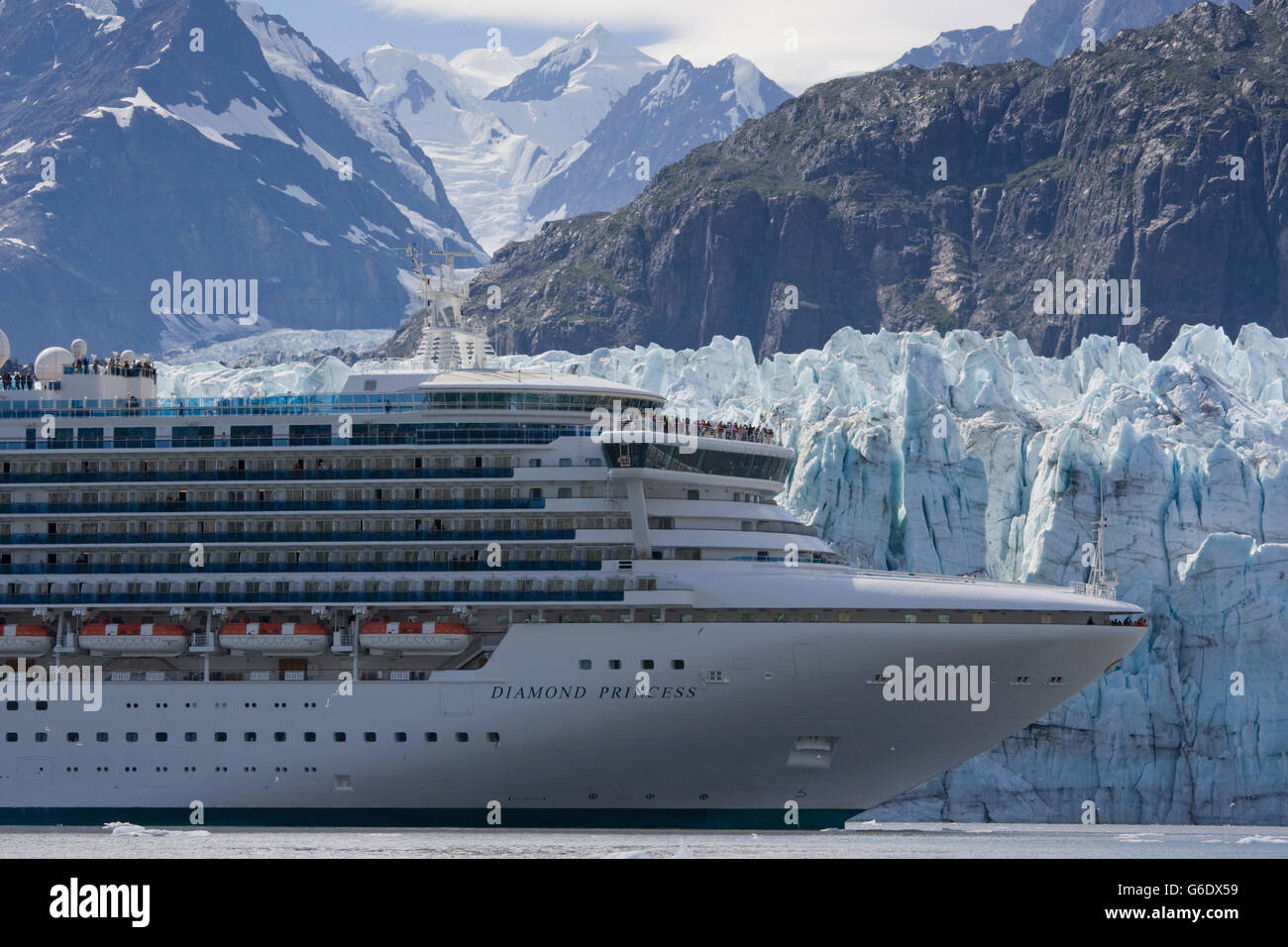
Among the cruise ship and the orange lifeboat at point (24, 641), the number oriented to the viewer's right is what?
2

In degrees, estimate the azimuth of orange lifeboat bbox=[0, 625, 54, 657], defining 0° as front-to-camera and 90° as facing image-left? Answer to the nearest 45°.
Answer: approximately 270°

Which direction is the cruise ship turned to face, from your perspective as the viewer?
facing to the right of the viewer
